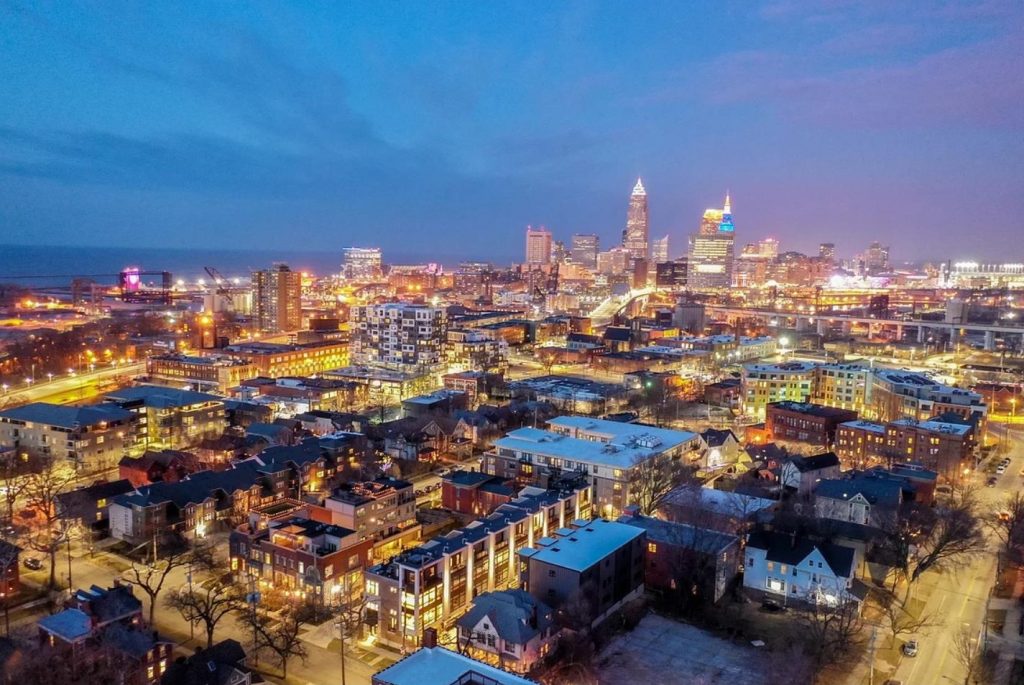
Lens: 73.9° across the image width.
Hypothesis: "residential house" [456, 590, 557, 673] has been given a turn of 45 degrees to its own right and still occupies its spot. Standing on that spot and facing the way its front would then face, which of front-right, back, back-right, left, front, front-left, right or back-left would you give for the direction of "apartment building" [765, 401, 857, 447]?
back-right

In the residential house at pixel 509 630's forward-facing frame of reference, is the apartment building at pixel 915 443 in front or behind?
behind

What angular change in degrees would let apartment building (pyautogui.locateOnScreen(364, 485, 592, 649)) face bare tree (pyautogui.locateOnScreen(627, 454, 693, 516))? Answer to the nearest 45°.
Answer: approximately 90° to its left

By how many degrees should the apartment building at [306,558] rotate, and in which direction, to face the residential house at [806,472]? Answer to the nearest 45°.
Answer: approximately 135° to its left

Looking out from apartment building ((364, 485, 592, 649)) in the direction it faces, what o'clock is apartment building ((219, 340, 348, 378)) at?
apartment building ((219, 340, 348, 378)) is roughly at 7 o'clock from apartment building ((364, 485, 592, 649)).

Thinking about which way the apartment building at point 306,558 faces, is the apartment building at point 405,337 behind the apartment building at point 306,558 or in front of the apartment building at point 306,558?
behind

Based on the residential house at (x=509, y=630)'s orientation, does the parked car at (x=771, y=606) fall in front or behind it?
behind

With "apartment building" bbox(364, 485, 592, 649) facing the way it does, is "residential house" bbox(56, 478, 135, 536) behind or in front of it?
behind

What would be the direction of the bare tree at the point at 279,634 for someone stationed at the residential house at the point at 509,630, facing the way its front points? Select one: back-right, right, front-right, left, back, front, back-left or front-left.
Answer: front-right

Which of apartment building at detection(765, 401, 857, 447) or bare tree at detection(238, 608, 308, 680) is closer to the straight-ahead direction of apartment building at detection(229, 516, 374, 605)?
the bare tree
